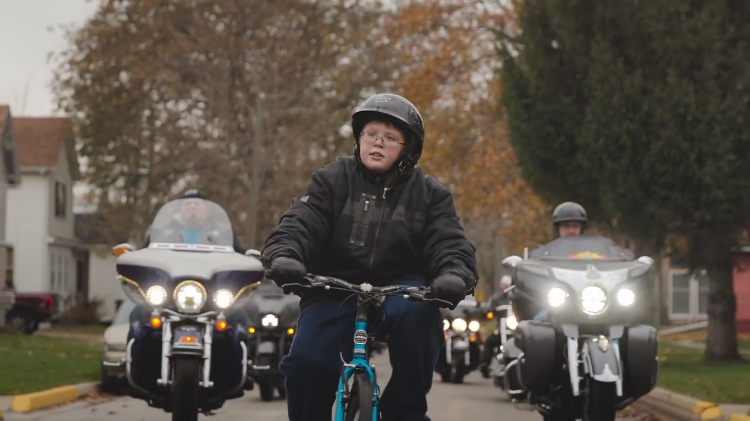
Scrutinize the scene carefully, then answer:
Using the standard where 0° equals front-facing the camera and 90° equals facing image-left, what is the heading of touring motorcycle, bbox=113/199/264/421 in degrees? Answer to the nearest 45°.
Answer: approximately 0°

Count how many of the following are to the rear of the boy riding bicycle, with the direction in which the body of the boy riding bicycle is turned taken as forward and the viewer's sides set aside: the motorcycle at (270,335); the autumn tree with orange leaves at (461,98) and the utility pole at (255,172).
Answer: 3

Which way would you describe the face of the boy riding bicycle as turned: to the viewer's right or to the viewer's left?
to the viewer's left

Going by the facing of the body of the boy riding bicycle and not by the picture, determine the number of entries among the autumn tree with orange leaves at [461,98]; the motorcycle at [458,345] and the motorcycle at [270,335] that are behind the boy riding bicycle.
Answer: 3

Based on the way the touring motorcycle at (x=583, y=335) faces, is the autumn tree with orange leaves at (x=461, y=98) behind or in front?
behind

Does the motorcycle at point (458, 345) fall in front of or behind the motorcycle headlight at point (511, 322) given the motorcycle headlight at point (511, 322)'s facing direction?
behind

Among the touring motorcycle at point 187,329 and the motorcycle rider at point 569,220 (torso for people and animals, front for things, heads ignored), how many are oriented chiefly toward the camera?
2
